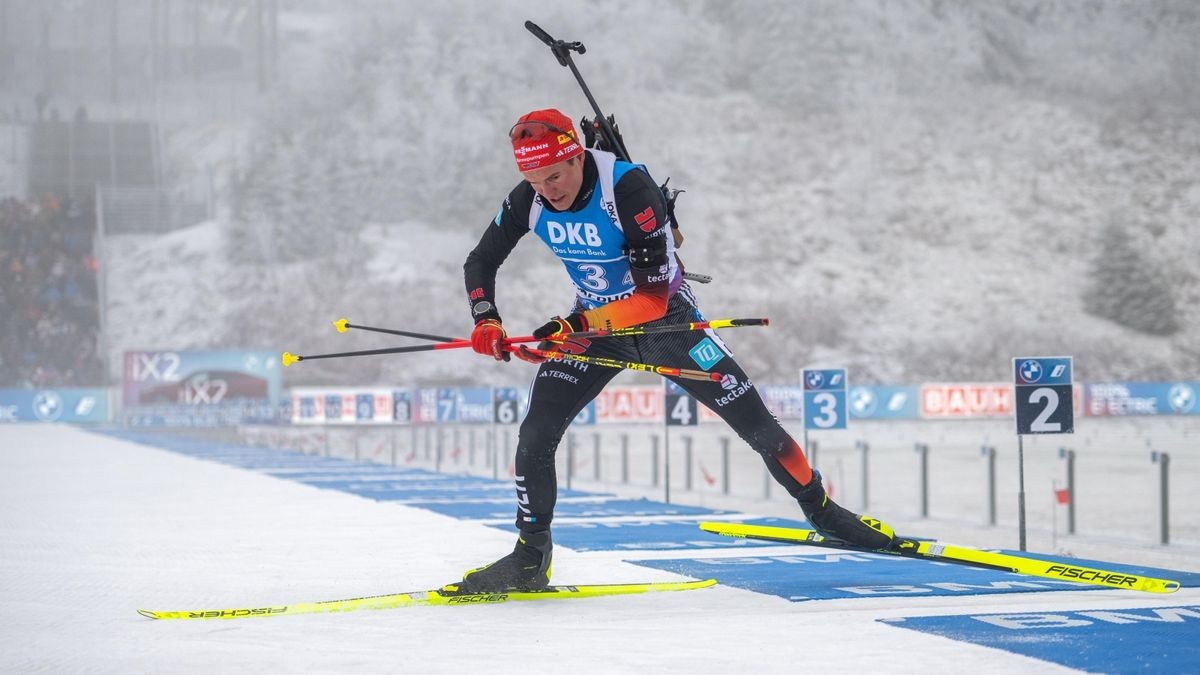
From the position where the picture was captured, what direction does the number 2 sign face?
facing the viewer

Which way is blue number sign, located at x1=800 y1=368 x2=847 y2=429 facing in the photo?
toward the camera

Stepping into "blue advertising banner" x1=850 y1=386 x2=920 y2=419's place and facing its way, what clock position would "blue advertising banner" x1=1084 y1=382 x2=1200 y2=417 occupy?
"blue advertising banner" x1=1084 y1=382 x2=1200 y2=417 is roughly at 8 o'clock from "blue advertising banner" x1=850 y1=386 x2=920 y2=419.

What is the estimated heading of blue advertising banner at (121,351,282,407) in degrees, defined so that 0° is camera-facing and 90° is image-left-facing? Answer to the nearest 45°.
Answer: approximately 0°

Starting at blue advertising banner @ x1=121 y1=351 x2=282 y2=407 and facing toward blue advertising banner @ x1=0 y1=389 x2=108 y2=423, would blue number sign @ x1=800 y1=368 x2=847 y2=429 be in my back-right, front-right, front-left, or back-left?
back-left

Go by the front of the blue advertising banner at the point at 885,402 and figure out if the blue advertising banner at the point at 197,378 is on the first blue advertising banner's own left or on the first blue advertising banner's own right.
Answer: on the first blue advertising banner's own right

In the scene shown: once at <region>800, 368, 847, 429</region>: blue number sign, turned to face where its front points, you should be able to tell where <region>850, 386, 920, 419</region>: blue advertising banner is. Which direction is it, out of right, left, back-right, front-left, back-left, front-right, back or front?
back

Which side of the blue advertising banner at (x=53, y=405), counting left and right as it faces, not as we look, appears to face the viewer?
front
